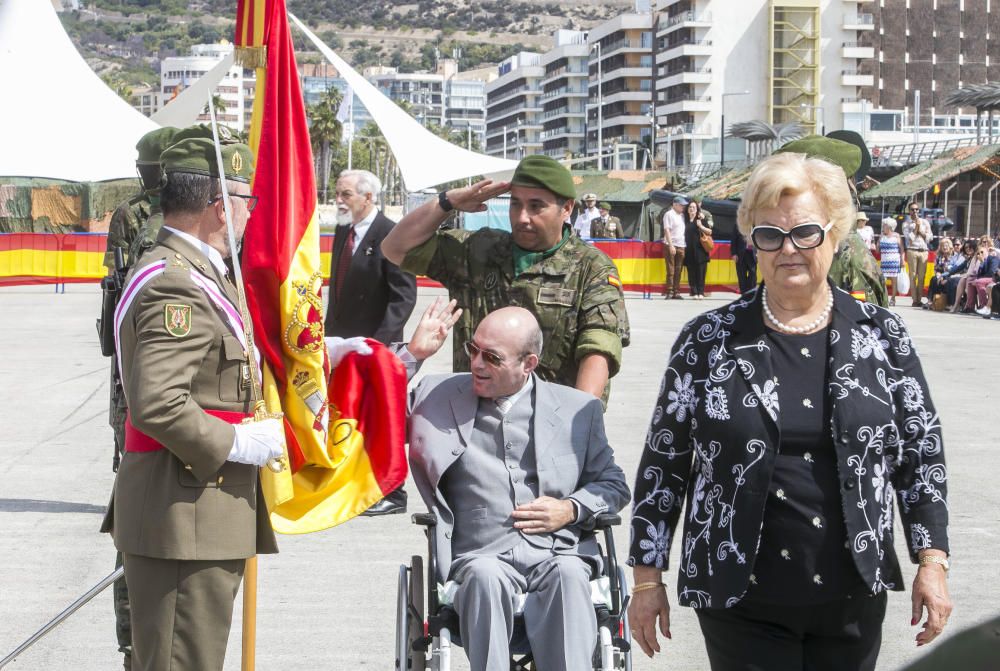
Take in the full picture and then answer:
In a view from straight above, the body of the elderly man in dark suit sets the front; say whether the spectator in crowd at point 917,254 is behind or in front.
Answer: behind

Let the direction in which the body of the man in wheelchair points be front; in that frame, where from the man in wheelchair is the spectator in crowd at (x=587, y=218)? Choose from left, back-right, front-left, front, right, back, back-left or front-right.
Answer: back

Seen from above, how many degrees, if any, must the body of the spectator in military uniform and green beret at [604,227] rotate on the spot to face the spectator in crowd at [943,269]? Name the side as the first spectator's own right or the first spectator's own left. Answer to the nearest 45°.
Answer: approximately 45° to the first spectator's own left

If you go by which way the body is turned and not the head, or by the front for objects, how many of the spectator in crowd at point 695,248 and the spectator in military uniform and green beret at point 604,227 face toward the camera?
2
